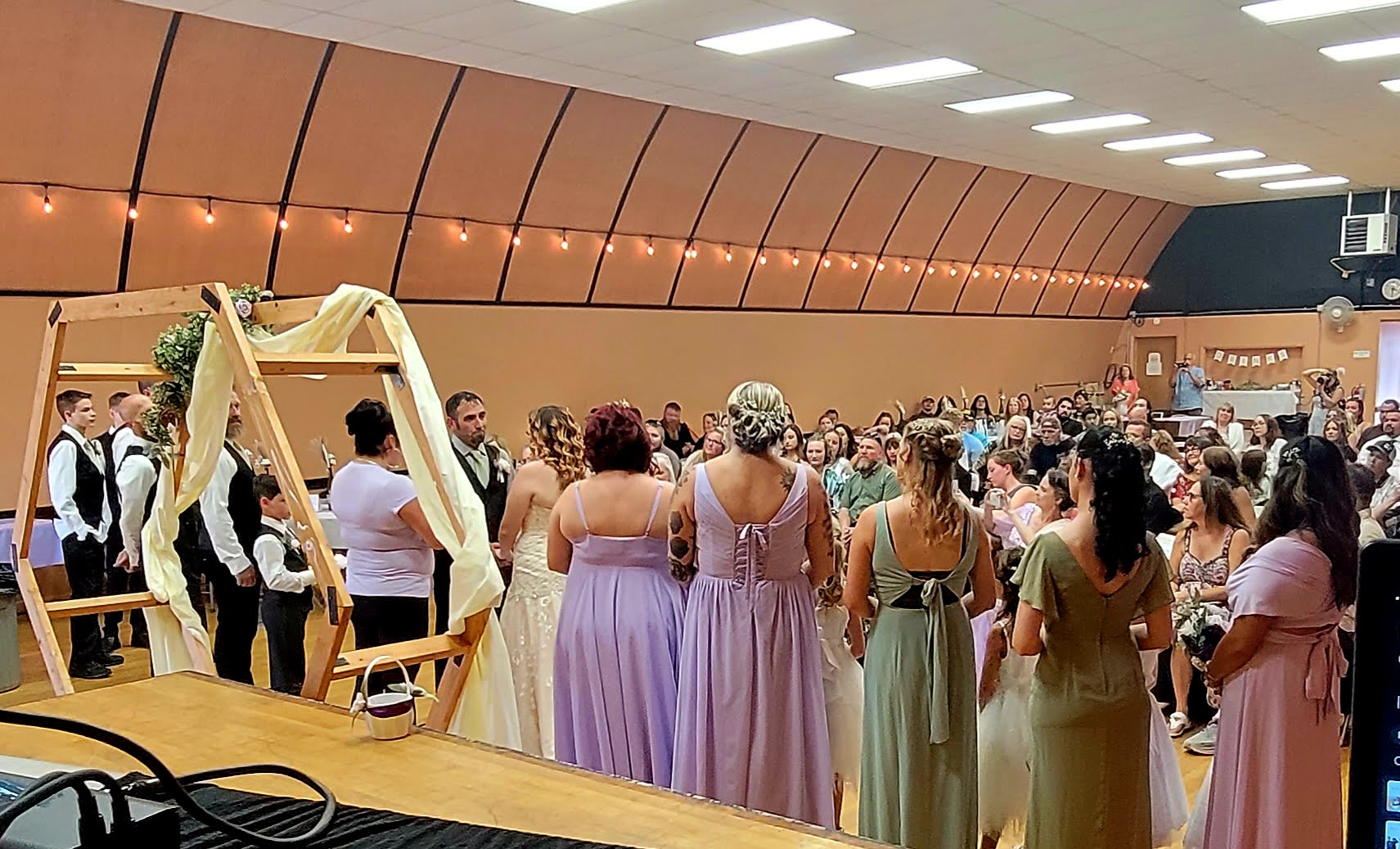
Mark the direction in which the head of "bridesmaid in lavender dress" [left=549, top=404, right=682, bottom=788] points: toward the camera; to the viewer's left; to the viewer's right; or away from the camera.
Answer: away from the camera

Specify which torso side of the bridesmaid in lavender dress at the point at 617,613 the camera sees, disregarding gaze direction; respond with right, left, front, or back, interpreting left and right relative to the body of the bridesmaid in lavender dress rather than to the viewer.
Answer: back

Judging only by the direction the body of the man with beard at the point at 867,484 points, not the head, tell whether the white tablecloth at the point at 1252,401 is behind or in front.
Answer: behind

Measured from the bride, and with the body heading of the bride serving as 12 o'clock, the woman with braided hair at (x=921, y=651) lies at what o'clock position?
The woman with braided hair is roughly at 6 o'clock from the bride.

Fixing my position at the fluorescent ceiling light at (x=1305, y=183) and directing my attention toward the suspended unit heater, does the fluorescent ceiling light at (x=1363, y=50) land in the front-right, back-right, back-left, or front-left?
back-right

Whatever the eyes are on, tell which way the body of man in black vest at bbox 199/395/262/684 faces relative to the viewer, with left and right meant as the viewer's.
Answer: facing to the right of the viewer

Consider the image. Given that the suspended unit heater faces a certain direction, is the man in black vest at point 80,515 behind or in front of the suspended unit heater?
in front

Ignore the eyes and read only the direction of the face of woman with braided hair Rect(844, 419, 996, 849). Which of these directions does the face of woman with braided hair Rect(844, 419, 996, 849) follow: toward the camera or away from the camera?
away from the camera

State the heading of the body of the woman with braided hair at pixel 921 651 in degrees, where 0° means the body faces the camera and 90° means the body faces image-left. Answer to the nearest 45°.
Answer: approximately 180°

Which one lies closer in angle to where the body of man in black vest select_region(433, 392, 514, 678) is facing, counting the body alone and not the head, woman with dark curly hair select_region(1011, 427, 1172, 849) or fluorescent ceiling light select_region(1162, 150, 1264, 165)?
the woman with dark curly hair

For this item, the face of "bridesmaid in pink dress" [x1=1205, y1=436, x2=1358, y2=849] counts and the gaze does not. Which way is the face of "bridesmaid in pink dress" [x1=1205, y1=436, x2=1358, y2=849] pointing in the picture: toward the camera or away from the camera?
away from the camera

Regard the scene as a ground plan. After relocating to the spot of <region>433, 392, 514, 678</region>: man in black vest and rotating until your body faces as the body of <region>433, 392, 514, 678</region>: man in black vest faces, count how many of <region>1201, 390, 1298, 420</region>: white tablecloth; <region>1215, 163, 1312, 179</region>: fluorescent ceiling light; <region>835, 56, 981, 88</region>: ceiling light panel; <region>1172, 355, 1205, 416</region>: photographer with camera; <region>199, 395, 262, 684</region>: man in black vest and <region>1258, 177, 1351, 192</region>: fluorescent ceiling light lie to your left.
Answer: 5

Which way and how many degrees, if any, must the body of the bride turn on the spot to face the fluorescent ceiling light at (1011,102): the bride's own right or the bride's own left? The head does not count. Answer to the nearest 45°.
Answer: approximately 90° to the bride's own right

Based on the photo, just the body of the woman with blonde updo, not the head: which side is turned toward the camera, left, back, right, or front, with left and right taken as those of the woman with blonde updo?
back

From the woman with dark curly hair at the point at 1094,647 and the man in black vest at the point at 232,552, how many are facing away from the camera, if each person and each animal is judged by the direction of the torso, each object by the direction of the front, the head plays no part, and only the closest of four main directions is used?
1

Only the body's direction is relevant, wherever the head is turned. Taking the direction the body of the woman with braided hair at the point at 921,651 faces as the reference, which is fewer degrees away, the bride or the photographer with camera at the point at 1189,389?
the photographer with camera

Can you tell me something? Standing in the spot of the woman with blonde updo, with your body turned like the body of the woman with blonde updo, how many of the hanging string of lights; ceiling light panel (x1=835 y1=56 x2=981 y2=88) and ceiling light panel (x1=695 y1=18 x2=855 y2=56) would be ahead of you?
3

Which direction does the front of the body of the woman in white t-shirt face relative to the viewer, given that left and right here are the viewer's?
facing away from the viewer and to the right of the viewer
